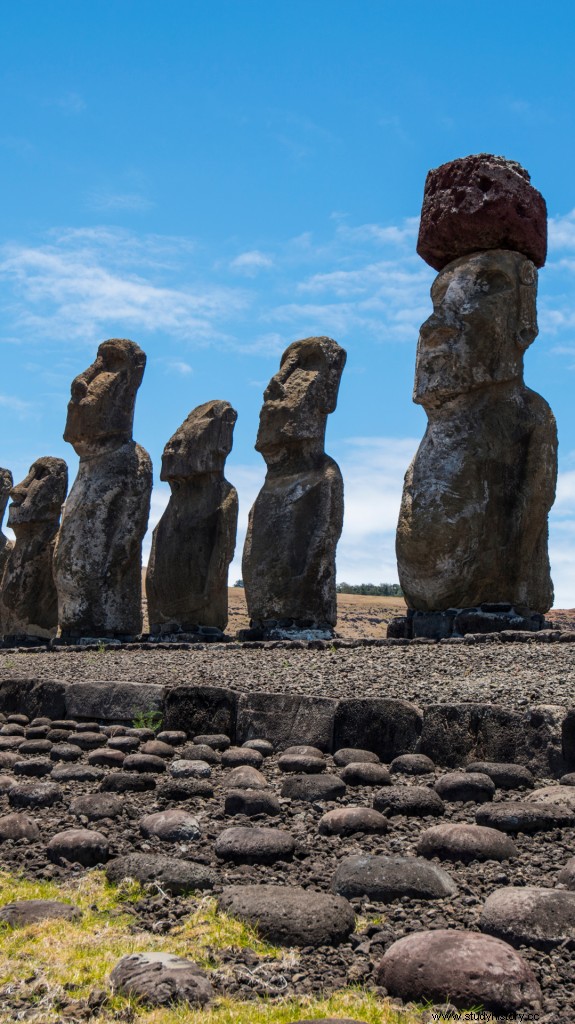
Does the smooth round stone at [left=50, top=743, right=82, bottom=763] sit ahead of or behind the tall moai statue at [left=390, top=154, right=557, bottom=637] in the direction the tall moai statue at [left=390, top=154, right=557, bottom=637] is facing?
ahead

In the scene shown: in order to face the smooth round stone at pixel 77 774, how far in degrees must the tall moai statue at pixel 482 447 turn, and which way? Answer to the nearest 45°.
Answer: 0° — it already faces it

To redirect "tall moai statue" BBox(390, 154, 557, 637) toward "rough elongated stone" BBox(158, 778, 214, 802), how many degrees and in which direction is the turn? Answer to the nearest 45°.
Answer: approximately 45° to its left

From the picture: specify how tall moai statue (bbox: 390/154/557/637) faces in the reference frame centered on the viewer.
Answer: facing the viewer and to the left of the viewer

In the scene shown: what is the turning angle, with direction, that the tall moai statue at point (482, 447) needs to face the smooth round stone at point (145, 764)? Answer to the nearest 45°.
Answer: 0° — it already faces it

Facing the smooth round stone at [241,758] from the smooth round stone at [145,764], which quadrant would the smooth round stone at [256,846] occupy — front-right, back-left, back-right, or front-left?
front-right

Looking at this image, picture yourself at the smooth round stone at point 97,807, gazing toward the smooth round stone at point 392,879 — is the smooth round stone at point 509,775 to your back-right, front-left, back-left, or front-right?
front-left

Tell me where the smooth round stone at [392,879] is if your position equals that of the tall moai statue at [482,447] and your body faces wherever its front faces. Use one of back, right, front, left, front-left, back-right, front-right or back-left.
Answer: front-left

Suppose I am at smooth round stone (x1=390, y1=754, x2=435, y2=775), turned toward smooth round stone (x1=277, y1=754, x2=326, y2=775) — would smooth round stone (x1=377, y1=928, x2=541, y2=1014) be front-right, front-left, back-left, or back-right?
back-left

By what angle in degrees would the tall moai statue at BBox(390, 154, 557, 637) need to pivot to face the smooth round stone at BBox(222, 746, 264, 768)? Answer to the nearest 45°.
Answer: approximately 45° to its left

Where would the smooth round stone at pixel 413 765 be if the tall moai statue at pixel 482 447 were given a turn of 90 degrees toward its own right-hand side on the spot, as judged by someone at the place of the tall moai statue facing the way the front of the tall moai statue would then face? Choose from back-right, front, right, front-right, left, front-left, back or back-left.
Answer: back-left

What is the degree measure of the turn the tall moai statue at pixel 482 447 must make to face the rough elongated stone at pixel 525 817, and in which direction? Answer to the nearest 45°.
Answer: approximately 45° to its left

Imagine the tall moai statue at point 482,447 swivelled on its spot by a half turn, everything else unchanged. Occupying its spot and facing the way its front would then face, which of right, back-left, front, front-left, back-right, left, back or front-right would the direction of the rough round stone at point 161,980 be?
back-right

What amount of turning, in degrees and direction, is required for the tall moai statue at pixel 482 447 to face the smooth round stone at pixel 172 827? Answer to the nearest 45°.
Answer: approximately 45° to its left

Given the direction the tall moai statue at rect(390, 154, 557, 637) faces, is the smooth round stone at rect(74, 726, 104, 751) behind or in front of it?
in front

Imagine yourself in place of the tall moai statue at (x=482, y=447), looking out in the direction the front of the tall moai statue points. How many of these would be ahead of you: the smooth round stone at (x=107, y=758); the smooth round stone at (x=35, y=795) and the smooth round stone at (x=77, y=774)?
3

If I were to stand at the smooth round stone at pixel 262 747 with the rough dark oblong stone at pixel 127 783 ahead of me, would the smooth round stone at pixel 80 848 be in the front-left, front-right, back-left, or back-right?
front-left

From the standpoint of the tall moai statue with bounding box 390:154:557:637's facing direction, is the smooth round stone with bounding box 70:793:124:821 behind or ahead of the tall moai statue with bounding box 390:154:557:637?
ahead

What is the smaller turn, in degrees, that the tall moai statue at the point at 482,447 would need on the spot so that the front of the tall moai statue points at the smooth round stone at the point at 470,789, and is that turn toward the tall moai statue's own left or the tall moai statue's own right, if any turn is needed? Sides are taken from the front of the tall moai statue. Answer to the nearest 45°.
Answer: approximately 45° to the tall moai statue's own left

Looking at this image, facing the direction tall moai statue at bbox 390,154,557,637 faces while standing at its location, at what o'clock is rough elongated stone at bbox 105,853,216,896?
The rough elongated stone is roughly at 11 o'clock from the tall moai statue.

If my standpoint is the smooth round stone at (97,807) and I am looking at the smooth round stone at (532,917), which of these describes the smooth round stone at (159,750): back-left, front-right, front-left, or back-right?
back-left

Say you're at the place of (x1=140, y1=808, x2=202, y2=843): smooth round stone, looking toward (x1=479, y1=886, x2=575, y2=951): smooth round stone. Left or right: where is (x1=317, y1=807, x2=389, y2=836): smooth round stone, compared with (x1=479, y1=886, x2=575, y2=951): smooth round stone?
left

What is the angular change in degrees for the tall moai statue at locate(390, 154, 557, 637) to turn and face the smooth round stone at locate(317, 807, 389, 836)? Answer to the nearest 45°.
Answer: approximately 45° to its left
